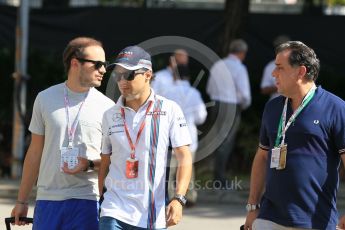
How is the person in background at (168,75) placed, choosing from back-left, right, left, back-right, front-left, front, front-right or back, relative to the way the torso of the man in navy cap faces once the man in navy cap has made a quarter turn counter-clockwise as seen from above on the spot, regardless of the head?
back-left

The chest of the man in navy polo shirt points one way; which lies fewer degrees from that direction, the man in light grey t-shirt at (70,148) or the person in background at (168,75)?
the man in light grey t-shirt

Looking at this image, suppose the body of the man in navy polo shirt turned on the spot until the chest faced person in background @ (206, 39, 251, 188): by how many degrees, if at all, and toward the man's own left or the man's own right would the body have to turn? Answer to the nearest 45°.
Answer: approximately 135° to the man's own right

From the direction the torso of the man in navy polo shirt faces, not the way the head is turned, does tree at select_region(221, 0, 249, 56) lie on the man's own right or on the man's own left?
on the man's own right

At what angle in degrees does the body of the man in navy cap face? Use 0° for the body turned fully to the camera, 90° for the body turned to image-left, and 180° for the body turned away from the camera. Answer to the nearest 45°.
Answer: approximately 45°

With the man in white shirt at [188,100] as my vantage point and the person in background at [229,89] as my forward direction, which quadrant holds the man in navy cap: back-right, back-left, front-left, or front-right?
back-right

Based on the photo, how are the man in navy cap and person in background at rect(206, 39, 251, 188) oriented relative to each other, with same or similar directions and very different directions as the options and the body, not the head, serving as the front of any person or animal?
very different directions
